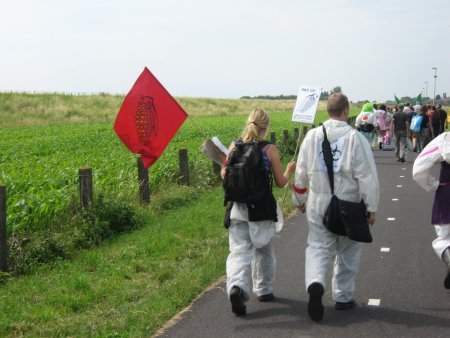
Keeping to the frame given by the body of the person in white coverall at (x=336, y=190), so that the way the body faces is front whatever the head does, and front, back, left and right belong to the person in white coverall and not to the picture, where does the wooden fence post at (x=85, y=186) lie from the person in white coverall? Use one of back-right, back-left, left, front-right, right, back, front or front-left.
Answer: front-left

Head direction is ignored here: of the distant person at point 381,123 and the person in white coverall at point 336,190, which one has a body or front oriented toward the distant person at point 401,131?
the person in white coverall

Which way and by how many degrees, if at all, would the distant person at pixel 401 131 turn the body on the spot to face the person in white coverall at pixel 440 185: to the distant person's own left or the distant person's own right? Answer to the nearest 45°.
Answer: approximately 180°

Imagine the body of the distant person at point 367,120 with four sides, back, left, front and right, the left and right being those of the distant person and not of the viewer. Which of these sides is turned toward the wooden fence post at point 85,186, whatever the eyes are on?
back

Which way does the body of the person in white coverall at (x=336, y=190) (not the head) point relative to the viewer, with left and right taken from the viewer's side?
facing away from the viewer

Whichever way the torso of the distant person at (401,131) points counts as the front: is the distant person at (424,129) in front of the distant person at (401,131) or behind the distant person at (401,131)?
in front

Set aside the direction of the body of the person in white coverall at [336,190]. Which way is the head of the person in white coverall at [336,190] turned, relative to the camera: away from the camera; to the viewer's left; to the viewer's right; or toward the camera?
away from the camera

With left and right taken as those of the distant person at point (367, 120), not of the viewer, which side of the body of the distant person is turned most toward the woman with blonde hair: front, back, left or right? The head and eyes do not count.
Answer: back

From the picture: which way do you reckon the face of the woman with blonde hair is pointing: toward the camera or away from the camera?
away from the camera

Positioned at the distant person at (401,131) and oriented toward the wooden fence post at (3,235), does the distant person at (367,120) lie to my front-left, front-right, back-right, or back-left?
back-right

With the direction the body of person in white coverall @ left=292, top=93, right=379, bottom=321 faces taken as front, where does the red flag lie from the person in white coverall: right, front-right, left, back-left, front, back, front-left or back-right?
front-left

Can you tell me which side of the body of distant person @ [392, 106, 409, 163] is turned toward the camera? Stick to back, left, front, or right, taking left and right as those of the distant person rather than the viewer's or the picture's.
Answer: back

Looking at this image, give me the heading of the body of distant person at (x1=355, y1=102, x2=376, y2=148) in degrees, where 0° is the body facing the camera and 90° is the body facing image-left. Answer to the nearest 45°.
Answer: approximately 180°

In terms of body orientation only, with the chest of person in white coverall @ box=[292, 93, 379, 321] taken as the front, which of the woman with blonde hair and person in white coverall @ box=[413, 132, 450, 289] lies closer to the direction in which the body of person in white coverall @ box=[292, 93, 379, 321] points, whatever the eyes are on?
the person in white coverall

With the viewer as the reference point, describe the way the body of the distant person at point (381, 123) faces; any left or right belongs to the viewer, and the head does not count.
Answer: facing away from the viewer

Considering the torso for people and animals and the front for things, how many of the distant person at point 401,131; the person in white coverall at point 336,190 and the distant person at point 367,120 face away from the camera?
3

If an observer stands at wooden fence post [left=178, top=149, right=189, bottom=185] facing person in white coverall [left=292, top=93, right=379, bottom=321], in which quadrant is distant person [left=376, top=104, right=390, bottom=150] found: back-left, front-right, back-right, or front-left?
back-left
